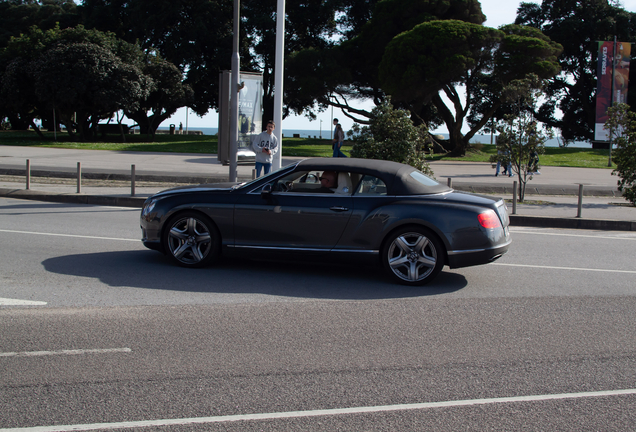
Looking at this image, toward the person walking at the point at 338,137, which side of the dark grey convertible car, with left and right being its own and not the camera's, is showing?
right

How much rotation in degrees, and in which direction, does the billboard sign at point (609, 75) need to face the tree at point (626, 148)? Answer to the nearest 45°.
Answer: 0° — it already faces it

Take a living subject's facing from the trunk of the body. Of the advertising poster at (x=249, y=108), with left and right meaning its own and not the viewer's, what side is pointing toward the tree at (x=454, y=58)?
left

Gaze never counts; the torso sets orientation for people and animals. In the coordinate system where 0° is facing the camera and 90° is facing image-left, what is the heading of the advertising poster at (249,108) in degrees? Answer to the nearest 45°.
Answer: approximately 315°

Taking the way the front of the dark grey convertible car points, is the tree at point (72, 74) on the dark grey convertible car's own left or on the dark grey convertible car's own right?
on the dark grey convertible car's own right

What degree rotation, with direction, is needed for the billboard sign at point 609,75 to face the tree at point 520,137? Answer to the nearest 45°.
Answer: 0° — it already faces it

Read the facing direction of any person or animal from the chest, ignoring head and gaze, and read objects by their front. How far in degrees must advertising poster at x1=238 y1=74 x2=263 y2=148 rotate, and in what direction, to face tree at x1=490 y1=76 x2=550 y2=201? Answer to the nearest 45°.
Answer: approximately 45° to its left

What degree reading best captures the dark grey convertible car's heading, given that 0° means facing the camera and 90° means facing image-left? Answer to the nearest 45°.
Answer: approximately 90°

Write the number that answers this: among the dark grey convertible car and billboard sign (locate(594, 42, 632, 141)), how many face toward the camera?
1
